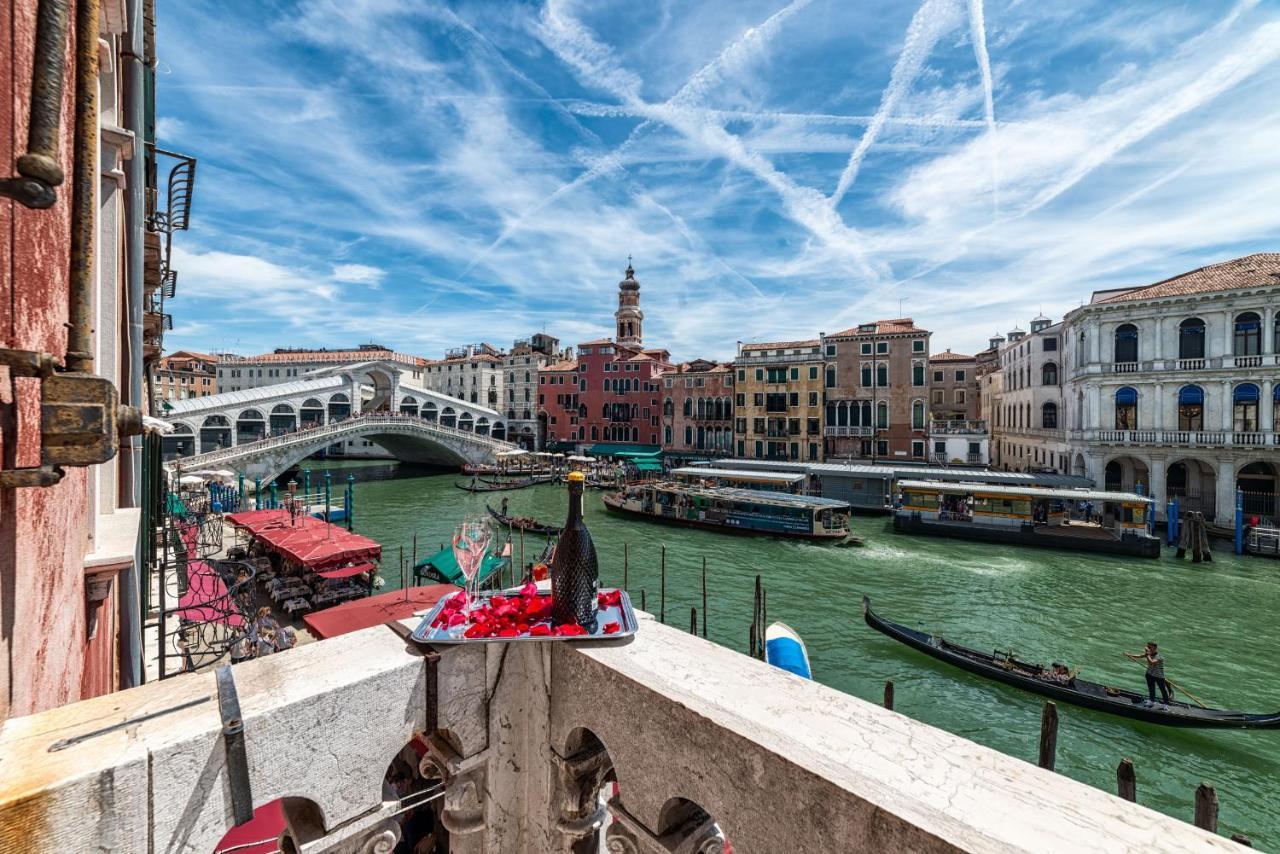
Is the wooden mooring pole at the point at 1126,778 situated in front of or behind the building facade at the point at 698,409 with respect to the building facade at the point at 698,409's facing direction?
in front

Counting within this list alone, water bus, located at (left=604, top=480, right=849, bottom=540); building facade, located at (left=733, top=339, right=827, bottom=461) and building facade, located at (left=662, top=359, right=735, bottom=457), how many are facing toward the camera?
2

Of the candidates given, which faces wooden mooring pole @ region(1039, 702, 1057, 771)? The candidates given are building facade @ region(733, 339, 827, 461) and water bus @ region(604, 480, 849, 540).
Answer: the building facade

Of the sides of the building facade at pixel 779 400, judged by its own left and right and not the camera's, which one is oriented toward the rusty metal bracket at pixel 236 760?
front

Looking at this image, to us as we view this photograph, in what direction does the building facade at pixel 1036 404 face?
facing the viewer and to the left of the viewer

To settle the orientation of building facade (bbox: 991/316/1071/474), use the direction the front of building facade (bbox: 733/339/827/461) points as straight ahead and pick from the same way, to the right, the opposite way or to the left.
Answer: to the right

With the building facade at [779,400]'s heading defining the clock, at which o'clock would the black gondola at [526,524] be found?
The black gondola is roughly at 1 o'clock from the building facade.

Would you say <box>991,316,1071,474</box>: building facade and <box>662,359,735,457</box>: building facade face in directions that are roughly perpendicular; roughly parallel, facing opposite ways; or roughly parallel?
roughly perpendicular

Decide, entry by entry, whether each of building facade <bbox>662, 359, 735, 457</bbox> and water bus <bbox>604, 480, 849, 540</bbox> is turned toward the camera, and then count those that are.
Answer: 1

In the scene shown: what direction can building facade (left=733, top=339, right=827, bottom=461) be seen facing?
toward the camera

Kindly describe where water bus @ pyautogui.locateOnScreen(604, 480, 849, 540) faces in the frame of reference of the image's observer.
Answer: facing away from the viewer and to the left of the viewer

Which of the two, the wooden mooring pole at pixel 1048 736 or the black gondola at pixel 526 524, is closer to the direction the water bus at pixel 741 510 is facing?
the black gondola

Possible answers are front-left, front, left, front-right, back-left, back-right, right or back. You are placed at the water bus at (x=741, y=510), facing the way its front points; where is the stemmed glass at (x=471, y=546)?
back-left

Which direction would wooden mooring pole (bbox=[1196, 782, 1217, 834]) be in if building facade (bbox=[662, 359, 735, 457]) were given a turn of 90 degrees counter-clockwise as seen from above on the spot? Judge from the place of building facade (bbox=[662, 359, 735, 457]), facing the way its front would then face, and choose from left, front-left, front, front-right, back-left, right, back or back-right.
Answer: right

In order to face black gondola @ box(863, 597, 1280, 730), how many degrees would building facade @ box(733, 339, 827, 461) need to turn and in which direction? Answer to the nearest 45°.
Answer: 0° — it already faces it

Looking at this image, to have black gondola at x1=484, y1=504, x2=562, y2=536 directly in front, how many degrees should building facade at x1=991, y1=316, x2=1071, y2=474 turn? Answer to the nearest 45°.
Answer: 0° — it already faces it

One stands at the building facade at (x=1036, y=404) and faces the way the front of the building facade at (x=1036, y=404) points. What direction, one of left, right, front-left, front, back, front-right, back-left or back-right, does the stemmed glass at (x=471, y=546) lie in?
front-left

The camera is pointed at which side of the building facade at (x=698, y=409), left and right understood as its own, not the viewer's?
front

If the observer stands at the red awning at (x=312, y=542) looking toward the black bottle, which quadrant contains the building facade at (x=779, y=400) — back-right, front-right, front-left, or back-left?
back-left
